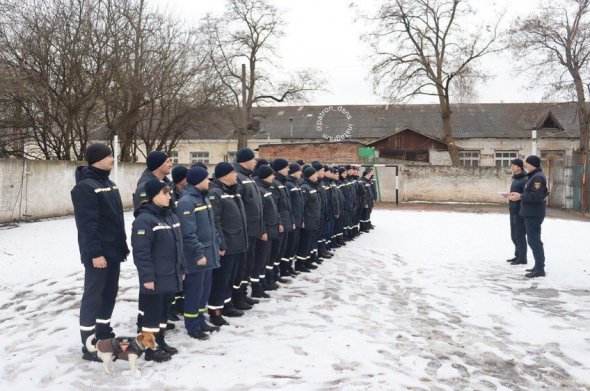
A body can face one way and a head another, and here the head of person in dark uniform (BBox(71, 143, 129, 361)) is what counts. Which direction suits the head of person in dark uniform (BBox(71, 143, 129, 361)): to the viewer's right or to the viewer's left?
to the viewer's right

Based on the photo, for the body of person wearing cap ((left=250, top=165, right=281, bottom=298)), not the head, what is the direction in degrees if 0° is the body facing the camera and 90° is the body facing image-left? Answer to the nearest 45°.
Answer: approximately 270°

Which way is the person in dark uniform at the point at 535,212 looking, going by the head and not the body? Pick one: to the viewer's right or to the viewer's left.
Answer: to the viewer's left

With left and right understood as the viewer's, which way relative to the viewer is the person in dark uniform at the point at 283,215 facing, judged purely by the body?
facing to the right of the viewer

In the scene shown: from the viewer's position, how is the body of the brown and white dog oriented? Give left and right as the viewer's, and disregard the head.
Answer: facing to the right of the viewer

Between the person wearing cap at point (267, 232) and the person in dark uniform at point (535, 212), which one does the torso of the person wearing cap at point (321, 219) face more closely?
the person in dark uniform

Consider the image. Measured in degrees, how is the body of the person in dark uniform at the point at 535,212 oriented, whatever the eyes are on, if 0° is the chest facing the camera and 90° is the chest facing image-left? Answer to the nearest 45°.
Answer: approximately 90°

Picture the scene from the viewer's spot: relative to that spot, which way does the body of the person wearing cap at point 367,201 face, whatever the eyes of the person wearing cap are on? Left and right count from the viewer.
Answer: facing to the right of the viewer

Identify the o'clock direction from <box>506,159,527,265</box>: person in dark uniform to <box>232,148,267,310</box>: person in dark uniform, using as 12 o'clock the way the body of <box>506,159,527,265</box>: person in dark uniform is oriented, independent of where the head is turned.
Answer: <box>232,148,267,310</box>: person in dark uniform is roughly at 10 o'clock from <box>506,159,527,265</box>: person in dark uniform.

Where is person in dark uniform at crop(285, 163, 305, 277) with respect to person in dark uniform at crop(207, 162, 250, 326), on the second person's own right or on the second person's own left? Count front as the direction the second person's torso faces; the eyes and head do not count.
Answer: on the second person's own left

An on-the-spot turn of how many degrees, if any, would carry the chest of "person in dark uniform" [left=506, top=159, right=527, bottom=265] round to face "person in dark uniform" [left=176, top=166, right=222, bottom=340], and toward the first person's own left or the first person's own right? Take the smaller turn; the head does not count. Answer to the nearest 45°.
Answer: approximately 45° to the first person's own left

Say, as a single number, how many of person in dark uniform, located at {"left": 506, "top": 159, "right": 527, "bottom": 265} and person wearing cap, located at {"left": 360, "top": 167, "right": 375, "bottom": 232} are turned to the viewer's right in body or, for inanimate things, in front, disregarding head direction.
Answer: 1

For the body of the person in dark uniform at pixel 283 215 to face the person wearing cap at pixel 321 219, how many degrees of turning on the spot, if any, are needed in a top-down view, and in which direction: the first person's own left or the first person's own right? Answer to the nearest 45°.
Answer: approximately 90° to the first person's own left
